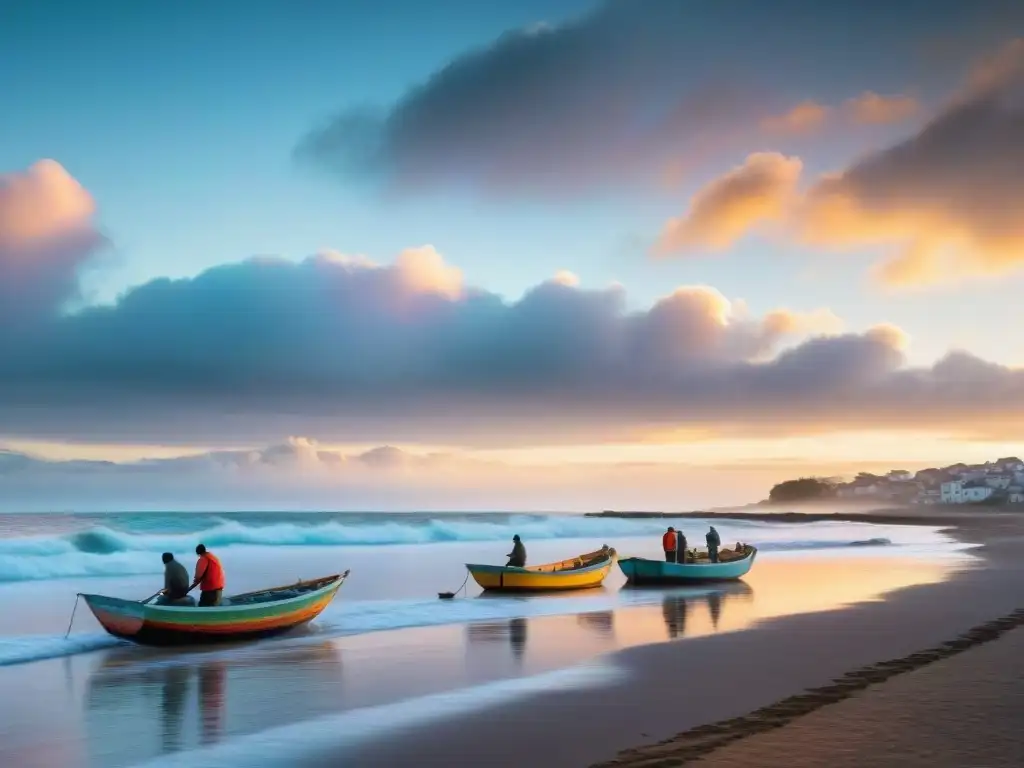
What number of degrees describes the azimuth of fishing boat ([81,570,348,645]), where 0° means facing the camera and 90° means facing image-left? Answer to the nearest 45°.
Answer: approximately 270°

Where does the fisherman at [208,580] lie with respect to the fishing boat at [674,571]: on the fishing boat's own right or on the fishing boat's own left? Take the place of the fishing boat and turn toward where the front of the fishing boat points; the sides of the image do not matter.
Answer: on the fishing boat's own right

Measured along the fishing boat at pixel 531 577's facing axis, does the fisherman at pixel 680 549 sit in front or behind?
in front

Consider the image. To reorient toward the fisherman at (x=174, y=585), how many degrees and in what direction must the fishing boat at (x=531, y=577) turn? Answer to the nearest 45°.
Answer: approximately 135° to its right

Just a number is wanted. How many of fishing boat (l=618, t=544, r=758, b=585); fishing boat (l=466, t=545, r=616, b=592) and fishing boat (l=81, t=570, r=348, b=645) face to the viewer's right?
3

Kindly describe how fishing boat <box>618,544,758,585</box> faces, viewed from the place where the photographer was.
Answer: facing to the right of the viewer

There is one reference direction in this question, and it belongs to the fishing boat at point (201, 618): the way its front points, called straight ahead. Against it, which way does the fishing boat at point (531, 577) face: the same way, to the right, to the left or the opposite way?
the same way

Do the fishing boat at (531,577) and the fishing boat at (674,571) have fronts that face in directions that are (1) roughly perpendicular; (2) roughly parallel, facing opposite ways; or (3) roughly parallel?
roughly parallel

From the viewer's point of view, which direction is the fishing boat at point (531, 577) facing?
to the viewer's right

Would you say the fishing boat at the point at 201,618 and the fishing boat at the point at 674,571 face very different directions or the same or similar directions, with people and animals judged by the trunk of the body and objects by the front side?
same or similar directions

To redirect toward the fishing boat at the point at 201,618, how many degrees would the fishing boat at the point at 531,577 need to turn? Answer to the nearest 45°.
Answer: approximately 135° to its right

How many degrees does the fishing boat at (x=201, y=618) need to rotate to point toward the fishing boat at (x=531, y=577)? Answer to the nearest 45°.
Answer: approximately 45° to its left

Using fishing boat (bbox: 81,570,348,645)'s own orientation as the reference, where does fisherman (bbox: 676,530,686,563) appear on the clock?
The fisherman is roughly at 11 o'clock from the fishing boat.

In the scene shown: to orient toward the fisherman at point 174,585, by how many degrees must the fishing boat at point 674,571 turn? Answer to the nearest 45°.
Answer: approximately 135° to its right
